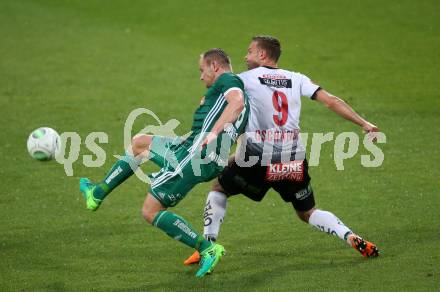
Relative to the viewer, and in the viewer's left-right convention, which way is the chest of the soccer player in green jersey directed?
facing to the left of the viewer

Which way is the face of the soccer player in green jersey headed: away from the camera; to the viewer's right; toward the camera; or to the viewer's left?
to the viewer's left

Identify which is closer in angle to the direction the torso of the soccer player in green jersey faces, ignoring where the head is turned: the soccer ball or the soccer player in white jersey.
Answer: the soccer ball
